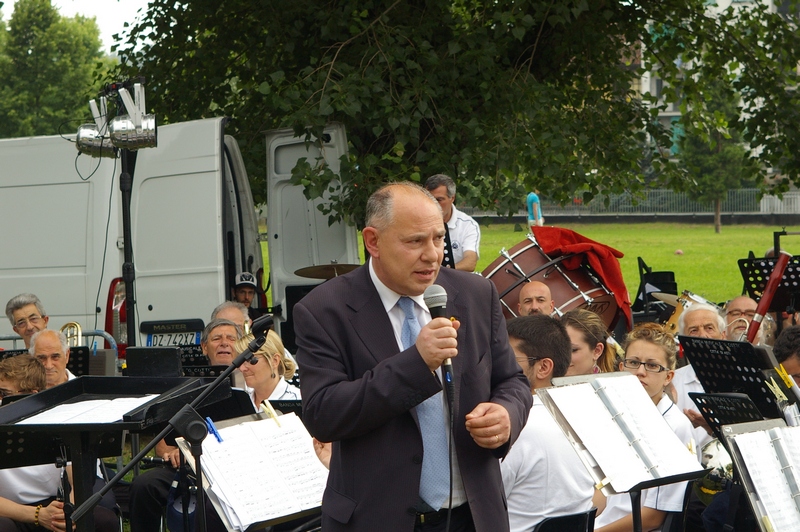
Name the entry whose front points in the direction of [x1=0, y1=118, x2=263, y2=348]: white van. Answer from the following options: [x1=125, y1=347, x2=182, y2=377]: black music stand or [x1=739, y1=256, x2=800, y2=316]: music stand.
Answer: the black music stand

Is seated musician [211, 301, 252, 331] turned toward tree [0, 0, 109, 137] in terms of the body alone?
no

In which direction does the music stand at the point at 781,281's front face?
away from the camera

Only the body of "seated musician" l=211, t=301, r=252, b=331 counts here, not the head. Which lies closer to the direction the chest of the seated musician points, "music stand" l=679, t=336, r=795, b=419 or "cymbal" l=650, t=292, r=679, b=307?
the music stand

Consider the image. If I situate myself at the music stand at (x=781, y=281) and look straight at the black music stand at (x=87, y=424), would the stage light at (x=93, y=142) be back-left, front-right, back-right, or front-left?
front-right

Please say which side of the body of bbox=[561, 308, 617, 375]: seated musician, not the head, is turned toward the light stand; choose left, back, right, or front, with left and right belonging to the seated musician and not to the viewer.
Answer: front

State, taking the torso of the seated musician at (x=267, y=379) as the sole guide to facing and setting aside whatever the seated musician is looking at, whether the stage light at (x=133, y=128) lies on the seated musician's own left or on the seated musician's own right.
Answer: on the seated musician's own right

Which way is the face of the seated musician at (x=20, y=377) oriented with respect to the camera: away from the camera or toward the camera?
toward the camera

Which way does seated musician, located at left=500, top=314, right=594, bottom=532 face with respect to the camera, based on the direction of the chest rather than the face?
to the viewer's left

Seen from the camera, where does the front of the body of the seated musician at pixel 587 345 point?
to the viewer's left

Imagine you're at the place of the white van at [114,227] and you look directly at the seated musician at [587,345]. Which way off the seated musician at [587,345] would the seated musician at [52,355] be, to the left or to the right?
right

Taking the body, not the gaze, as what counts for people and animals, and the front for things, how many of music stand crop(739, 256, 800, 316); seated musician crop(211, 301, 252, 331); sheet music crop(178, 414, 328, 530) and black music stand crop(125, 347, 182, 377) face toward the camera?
2

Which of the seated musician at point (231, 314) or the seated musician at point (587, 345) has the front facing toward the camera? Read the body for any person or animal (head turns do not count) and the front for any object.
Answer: the seated musician at point (231, 314)

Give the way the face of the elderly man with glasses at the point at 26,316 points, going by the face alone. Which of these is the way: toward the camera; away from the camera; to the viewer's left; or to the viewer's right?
toward the camera

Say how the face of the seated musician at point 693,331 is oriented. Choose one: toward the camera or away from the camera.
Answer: toward the camera

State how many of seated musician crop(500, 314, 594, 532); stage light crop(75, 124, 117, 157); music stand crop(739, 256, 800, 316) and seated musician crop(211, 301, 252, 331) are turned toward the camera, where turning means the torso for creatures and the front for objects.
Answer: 1

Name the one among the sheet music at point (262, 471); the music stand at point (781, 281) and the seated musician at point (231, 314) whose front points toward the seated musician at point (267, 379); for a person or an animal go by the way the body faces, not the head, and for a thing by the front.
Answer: the seated musician at point (231, 314)

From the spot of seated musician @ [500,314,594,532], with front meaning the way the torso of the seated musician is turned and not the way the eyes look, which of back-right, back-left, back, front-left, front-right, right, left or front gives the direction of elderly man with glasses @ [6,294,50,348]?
front-right

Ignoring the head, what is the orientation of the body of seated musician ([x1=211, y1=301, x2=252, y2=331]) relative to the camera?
toward the camera
